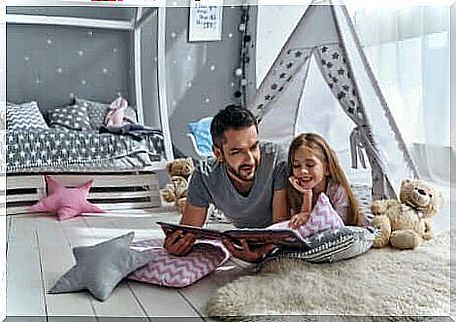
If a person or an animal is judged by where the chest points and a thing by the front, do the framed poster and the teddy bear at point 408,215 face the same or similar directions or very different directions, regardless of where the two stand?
same or similar directions

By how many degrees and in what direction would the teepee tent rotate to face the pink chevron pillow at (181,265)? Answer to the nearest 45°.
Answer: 0° — it already faces it

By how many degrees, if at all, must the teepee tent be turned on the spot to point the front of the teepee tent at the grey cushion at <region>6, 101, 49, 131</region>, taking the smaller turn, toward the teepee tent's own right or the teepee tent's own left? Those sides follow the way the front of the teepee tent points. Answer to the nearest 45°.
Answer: approximately 45° to the teepee tent's own right

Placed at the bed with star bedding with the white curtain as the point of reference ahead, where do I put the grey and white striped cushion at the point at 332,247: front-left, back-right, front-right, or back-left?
front-right

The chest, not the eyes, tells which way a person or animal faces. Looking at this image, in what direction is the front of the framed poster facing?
toward the camera

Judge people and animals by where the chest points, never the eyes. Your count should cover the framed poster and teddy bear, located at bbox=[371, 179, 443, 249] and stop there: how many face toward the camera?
2

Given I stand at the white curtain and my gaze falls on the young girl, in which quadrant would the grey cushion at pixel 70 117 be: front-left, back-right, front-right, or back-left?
front-right

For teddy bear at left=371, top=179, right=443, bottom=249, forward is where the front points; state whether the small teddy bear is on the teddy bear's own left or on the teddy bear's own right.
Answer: on the teddy bear's own right
